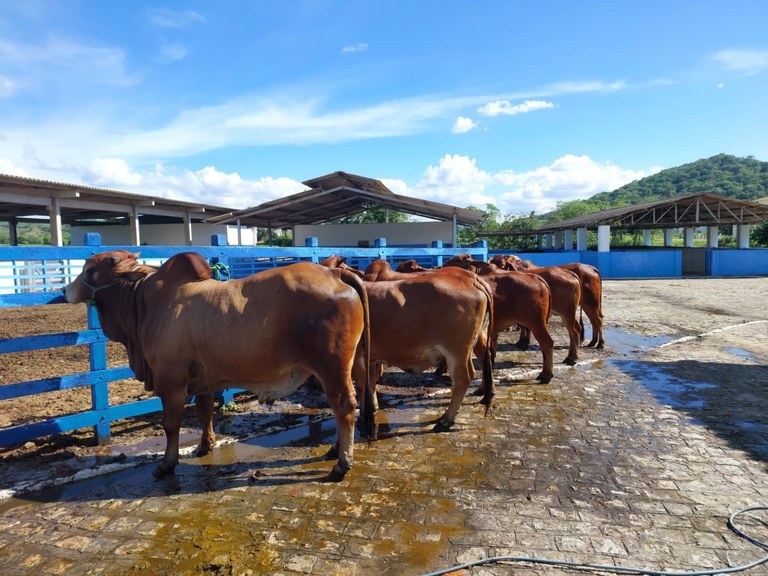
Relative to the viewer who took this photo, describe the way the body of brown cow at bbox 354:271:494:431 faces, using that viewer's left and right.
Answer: facing to the left of the viewer

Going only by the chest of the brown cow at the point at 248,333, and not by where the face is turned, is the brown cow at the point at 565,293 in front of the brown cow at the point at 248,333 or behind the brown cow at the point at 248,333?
behind

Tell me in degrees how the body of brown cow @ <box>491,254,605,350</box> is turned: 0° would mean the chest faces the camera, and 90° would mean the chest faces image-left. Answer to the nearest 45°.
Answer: approximately 90°

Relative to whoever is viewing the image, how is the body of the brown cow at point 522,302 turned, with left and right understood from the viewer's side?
facing to the left of the viewer

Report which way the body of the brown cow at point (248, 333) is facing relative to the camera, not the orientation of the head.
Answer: to the viewer's left
